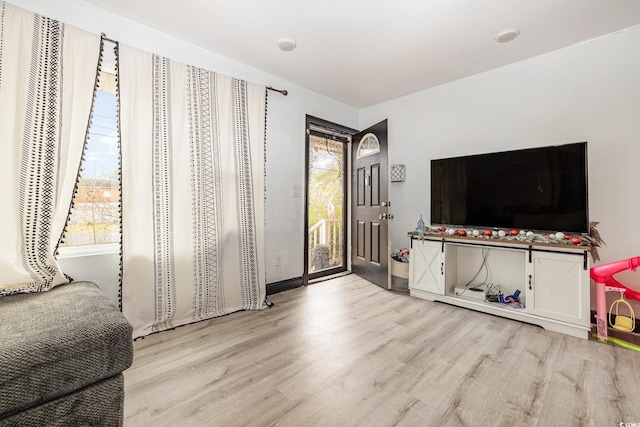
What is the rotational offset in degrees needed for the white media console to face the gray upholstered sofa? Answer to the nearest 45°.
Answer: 0° — it already faces it

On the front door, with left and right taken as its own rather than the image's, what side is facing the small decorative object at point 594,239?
left

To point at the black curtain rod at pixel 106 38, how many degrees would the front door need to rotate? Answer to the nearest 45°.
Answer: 0° — it already faces it

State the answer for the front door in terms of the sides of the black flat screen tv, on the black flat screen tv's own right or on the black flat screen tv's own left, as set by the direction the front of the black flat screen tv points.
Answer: on the black flat screen tv's own right

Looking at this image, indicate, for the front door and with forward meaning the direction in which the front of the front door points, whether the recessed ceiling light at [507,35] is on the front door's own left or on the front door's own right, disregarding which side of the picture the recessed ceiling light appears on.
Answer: on the front door's own left

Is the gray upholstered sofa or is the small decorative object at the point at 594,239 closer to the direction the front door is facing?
the gray upholstered sofa
